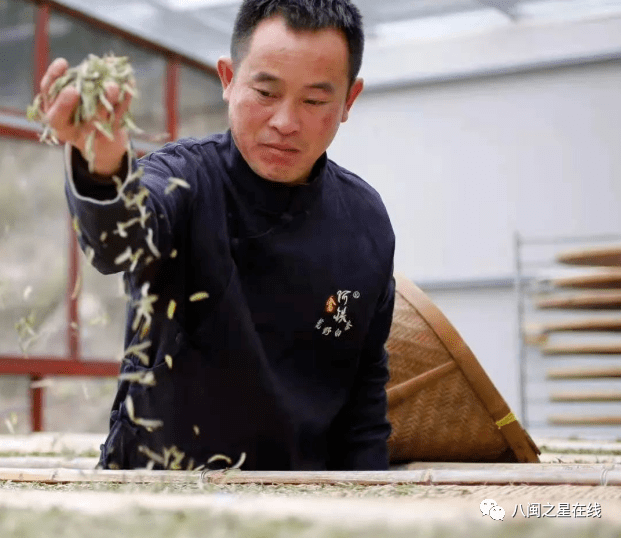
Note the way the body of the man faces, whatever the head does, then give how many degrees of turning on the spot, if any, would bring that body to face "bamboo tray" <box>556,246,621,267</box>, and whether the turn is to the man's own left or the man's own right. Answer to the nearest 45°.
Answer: approximately 135° to the man's own left

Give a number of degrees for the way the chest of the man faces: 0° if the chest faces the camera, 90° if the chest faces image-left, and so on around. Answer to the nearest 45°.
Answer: approximately 0°

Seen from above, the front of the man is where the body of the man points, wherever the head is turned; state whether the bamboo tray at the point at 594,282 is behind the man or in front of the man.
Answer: behind

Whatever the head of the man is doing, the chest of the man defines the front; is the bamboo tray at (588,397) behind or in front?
behind

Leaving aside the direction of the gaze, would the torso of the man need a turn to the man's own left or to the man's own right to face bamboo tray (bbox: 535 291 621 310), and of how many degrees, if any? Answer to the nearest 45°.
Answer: approximately 135° to the man's own left

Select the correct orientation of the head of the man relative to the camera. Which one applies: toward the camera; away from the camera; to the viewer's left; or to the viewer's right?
toward the camera

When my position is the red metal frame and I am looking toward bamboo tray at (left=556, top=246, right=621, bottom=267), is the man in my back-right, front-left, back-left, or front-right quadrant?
front-right

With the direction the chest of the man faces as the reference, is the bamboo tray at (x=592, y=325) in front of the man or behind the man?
behind
